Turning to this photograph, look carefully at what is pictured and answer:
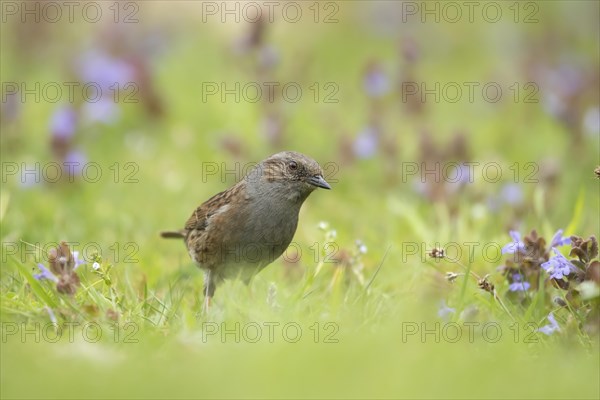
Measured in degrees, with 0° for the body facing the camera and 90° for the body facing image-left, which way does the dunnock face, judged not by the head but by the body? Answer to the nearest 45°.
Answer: approximately 315°

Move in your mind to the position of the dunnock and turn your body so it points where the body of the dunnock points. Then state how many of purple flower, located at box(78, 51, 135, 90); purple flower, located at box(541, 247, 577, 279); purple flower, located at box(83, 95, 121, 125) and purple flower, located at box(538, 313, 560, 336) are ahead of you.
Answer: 2

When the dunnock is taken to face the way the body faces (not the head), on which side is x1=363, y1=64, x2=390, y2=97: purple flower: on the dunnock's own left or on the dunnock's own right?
on the dunnock's own left

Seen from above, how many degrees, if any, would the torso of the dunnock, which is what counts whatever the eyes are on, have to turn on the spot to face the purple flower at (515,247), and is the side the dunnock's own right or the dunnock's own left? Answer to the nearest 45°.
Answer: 0° — it already faces it

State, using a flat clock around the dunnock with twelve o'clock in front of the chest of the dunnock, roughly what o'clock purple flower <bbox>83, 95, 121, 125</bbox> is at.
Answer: The purple flower is roughly at 7 o'clock from the dunnock.

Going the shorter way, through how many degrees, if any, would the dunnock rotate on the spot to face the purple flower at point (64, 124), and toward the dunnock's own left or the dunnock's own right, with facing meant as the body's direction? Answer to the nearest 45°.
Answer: approximately 180°
